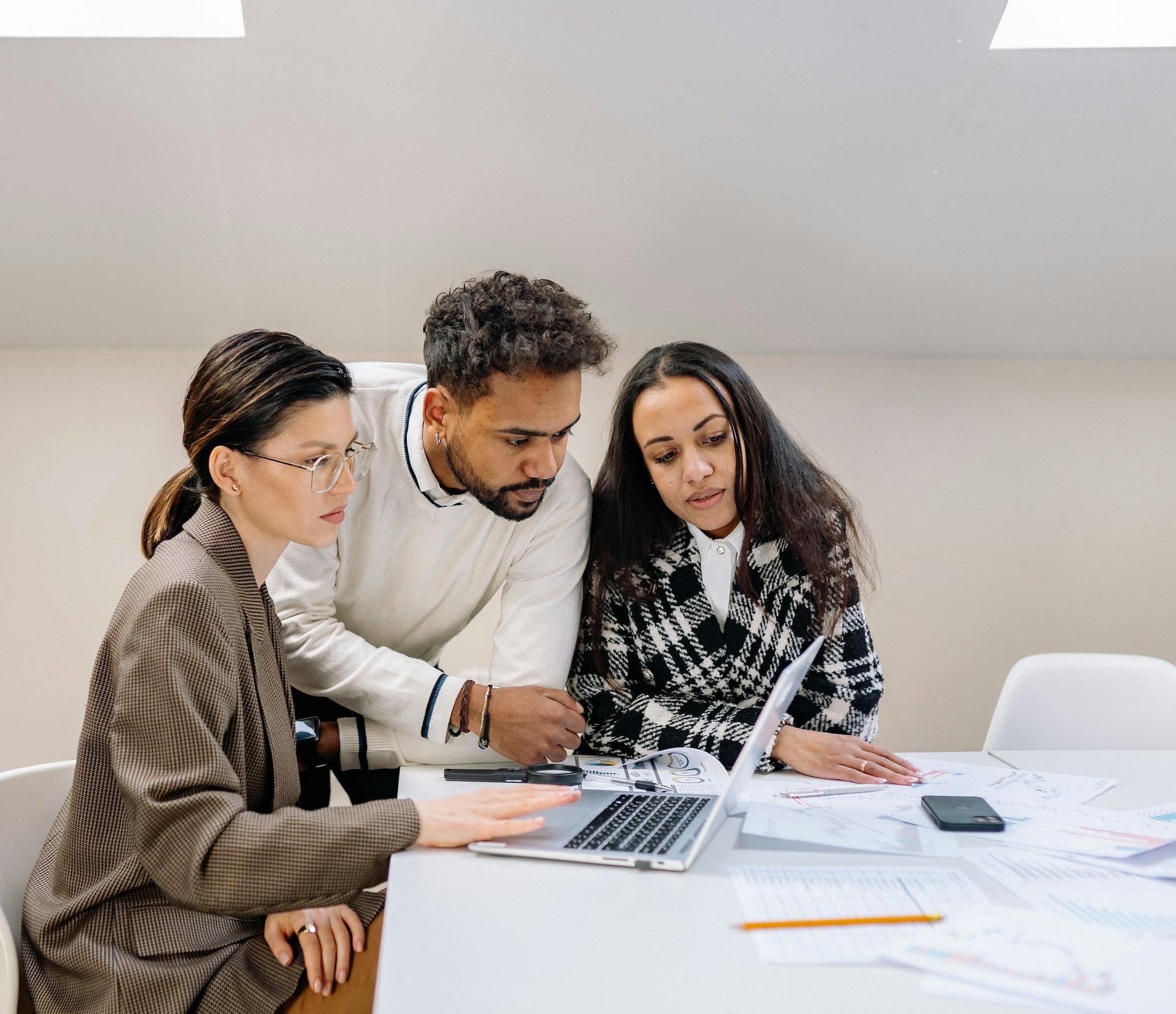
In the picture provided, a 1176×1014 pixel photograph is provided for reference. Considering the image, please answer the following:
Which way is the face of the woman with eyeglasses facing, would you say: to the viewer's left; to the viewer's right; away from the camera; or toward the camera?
to the viewer's right

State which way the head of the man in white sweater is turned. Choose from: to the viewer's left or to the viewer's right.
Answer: to the viewer's right

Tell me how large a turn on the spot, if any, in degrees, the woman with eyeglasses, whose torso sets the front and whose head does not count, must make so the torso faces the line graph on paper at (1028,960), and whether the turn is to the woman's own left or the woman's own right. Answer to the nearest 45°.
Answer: approximately 45° to the woman's own right

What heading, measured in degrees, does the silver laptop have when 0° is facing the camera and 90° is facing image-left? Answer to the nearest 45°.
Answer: approximately 90°

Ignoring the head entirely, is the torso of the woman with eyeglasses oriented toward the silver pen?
yes

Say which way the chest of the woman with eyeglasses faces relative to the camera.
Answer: to the viewer's right

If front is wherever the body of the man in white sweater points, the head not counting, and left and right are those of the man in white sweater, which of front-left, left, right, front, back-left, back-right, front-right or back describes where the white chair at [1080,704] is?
front-left

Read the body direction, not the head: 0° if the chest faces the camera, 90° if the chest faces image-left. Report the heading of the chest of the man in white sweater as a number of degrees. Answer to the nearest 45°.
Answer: approximately 315°

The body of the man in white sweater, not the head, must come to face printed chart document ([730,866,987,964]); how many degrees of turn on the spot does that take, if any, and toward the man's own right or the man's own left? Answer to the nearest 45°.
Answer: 0° — they already face it

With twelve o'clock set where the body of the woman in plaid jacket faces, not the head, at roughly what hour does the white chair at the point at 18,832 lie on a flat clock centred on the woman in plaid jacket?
The white chair is roughly at 2 o'clock from the woman in plaid jacket.
